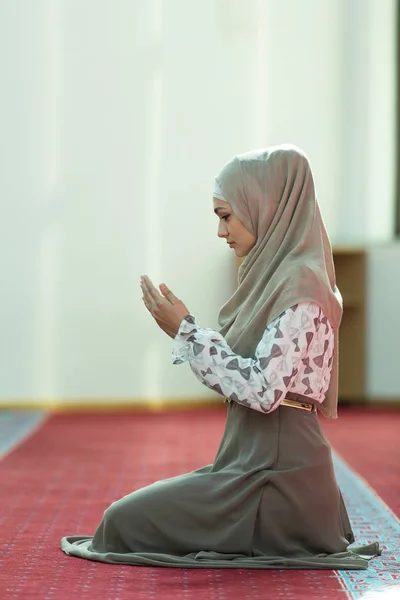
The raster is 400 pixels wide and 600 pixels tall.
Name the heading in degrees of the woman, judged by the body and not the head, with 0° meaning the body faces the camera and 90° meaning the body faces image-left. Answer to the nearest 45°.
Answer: approximately 90°

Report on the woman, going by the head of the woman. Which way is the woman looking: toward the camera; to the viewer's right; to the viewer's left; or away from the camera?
to the viewer's left
